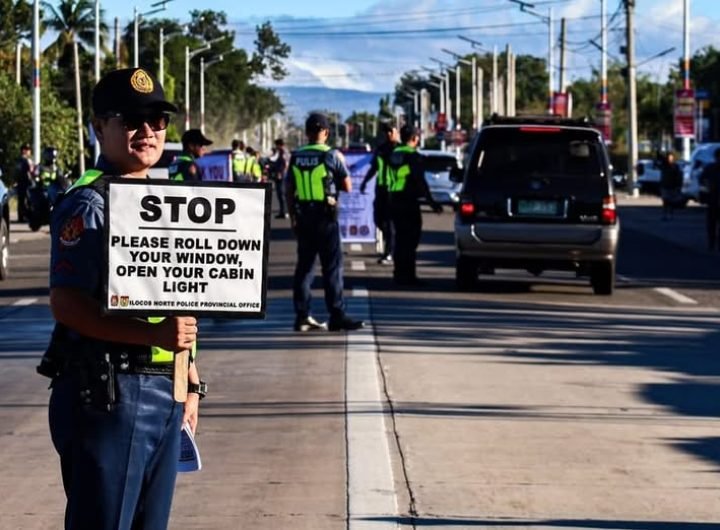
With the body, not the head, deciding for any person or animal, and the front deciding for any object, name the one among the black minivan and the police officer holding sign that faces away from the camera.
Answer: the black minivan

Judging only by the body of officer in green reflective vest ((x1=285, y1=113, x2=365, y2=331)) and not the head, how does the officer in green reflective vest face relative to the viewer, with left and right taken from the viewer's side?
facing away from the viewer and to the right of the viewer

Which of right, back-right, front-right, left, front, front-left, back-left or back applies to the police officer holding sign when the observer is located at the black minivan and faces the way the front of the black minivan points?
back

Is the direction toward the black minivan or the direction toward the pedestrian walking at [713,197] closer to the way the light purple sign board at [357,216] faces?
the black minivan

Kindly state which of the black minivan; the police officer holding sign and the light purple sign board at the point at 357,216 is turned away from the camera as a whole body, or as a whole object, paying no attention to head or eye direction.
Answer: the black minivan

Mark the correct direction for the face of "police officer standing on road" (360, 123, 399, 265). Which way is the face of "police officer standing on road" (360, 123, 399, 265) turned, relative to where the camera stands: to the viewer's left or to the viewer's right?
to the viewer's right

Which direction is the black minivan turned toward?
away from the camera

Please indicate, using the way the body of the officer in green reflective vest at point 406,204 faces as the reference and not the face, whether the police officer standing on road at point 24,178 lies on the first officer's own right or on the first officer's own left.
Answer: on the first officer's own left
